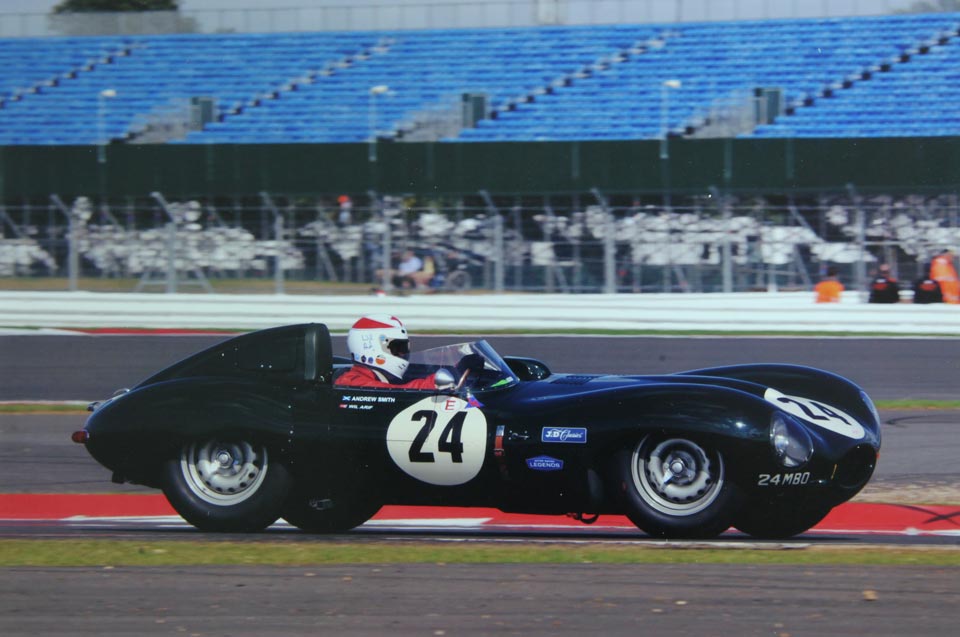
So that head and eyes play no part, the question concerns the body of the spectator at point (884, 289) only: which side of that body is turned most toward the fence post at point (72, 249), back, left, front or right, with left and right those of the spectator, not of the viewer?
right

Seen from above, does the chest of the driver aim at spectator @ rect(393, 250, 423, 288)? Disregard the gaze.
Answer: no

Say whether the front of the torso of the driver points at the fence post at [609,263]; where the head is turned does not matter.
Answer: no

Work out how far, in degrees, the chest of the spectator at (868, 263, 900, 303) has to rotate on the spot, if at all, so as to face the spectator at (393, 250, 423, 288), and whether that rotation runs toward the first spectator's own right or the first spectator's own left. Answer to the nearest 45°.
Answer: approximately 90° to the first spectator's own right

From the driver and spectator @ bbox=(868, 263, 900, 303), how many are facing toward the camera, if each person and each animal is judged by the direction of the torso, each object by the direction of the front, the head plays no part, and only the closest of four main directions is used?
1

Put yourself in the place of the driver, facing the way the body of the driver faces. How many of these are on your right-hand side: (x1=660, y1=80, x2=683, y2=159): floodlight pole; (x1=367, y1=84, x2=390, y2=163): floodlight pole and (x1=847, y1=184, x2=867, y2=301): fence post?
0

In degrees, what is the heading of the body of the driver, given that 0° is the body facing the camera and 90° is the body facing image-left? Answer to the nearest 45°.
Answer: approximately 270°

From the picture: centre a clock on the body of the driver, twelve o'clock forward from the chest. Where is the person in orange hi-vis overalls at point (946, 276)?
The person in orange hi-vis overalls is roughly at 10 o'clock from the driver.

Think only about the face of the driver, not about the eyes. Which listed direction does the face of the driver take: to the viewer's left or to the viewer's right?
to the viewer's right

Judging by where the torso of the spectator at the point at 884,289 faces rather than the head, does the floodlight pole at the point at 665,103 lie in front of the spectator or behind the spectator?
behind

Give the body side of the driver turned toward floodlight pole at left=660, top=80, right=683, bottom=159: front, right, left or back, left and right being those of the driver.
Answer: left

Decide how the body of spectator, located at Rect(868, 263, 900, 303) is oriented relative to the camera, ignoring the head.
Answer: toward the camera

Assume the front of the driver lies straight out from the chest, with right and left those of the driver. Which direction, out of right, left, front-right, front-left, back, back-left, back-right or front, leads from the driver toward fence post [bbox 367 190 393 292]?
left

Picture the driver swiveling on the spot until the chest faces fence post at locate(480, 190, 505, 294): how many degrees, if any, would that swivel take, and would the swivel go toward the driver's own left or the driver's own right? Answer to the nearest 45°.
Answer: approximately 90° to the driver's own left

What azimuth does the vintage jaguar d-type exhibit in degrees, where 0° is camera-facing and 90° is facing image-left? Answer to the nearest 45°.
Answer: approximately 315°

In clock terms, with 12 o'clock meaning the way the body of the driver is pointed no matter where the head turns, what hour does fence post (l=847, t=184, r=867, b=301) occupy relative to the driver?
The fence post is roughly at 10 o'clock from the driver.

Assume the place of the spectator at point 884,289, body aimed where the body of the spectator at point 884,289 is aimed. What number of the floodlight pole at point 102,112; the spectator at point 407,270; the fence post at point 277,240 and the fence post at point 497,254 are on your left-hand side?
0

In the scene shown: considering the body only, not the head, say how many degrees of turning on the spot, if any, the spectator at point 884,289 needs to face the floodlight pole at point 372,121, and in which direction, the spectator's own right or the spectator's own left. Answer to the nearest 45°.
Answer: approximately 135° to the spectator's own right
